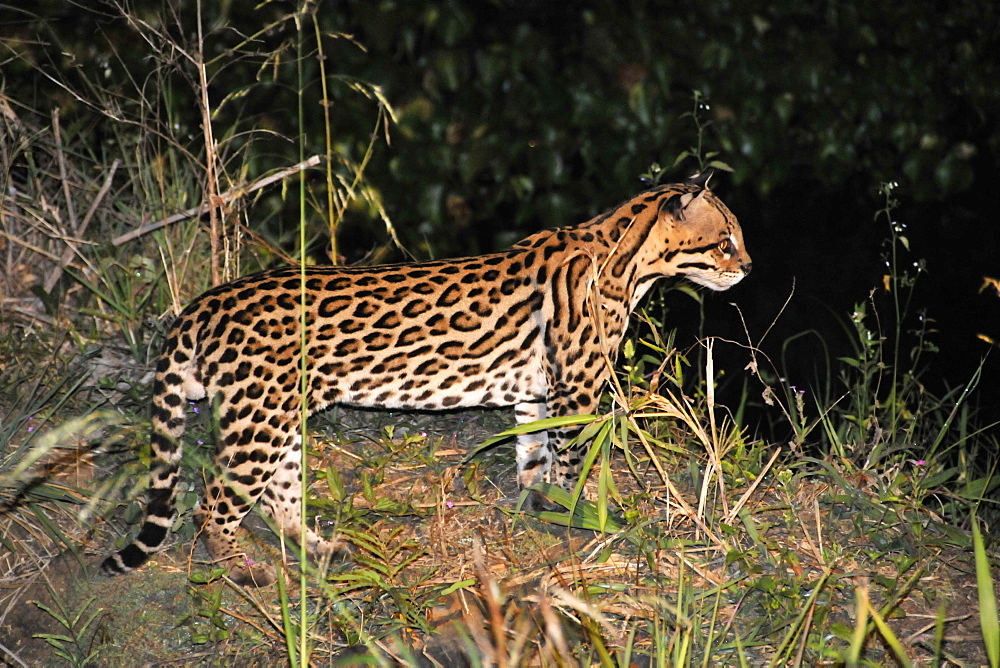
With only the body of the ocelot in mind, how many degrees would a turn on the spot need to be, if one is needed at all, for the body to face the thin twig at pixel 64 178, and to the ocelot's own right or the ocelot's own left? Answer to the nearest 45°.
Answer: approximately 135° to the ocelot's own left

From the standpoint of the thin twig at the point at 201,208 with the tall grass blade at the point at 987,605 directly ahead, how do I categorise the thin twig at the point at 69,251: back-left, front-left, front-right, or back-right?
back-right

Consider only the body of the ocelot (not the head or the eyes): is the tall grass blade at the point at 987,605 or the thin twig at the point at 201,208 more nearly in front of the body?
the tall grass blade

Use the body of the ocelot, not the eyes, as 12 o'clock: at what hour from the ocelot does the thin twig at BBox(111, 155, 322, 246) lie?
The thin twig is roughly at 8 o'clock from the ocelot.

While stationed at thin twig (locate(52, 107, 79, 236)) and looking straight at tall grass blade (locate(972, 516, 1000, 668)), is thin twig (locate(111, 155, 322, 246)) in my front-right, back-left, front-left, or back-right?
front-left

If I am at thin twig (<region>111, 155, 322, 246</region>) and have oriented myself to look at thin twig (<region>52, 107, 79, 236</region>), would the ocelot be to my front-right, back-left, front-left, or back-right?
back-left

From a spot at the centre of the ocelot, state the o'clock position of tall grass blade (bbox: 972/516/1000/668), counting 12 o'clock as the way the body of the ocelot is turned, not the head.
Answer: The tall grass blade is roughly at 2 o'clock from the ocelot.

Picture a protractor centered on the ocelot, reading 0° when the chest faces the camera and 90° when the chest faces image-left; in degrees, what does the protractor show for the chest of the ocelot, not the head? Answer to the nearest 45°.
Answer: approximately 270°

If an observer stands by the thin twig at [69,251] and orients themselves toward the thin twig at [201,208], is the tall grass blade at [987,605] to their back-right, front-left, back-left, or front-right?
front-right

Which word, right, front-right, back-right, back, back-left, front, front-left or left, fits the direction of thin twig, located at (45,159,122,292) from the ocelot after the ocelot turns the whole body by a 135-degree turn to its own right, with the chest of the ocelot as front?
right
